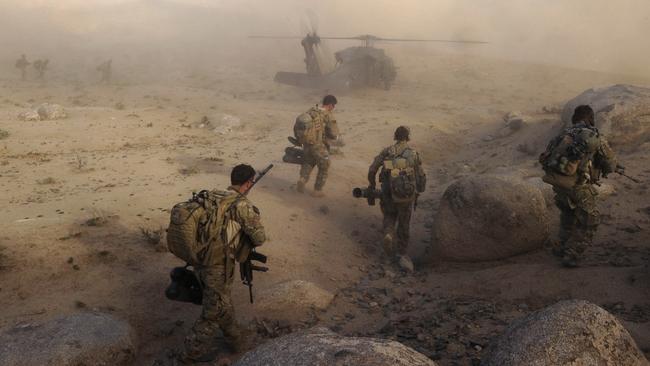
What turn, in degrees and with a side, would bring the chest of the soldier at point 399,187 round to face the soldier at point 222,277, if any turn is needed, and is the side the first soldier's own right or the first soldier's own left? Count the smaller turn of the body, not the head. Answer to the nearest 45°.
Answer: approximately 135° to the first soldier's own left

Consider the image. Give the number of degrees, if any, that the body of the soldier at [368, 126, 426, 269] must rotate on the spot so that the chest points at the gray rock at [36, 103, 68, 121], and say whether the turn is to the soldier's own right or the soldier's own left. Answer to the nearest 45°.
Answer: approximately 45° to the soldier's own left

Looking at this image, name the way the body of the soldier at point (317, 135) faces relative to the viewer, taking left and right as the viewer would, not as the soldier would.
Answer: facing away from the viewer and to the right of the viewer

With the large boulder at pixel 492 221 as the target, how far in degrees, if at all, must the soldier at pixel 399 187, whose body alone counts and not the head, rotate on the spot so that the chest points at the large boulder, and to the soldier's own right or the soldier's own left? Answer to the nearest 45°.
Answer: approximately 135° to the soldier's own right

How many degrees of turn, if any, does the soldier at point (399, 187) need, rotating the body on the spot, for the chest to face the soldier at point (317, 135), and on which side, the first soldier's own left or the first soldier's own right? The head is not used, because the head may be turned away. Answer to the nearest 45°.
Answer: approximately 45° to the first soldier's own left

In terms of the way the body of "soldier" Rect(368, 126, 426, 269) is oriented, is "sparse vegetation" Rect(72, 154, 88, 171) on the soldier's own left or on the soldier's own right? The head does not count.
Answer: on the soldier's own left

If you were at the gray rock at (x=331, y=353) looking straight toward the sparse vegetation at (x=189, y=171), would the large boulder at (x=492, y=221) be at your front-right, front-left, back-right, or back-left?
front-right

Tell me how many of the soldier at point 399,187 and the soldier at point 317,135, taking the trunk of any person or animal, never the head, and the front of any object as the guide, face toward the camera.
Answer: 0

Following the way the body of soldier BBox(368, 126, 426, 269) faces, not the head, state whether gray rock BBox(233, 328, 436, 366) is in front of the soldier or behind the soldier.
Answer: behind

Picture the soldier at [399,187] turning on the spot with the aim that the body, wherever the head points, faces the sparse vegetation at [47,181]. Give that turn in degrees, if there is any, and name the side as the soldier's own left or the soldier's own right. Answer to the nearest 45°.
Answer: approximately 90° to the soldier's own left

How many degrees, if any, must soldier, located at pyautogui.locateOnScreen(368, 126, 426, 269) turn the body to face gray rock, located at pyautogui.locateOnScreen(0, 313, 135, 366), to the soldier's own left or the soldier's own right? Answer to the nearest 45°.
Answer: approximately 135° to the soldier's own left

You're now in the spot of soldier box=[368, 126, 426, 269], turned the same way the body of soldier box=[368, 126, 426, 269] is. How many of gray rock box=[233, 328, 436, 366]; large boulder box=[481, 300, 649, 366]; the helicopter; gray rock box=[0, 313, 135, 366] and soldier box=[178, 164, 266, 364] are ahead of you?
1

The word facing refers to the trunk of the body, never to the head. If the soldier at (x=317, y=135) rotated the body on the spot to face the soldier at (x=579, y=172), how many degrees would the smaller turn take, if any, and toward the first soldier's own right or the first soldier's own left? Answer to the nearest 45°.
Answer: approximately 90° to the first soldier's own right

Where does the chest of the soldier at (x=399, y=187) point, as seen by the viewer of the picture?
away from the camera

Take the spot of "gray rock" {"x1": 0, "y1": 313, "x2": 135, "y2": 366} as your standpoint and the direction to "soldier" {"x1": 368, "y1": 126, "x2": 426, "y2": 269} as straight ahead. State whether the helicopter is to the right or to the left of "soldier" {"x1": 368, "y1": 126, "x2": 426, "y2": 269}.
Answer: left
